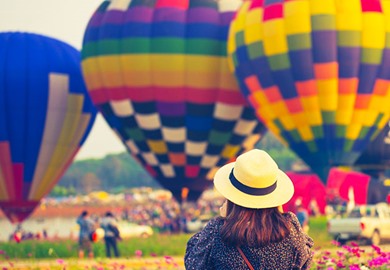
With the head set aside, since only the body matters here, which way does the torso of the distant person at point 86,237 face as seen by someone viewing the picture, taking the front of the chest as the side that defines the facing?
away from the camera

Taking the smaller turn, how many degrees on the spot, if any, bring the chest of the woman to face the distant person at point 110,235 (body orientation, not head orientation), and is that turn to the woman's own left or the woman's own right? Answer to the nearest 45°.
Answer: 0° — they already face them

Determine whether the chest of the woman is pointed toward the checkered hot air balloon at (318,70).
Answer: yes

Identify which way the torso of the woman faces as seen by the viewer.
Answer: away from the camera

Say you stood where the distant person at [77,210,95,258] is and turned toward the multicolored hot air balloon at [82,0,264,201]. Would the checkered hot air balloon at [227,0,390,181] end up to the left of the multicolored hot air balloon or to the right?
right

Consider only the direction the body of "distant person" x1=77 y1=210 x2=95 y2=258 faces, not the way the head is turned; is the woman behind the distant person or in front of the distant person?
behind
